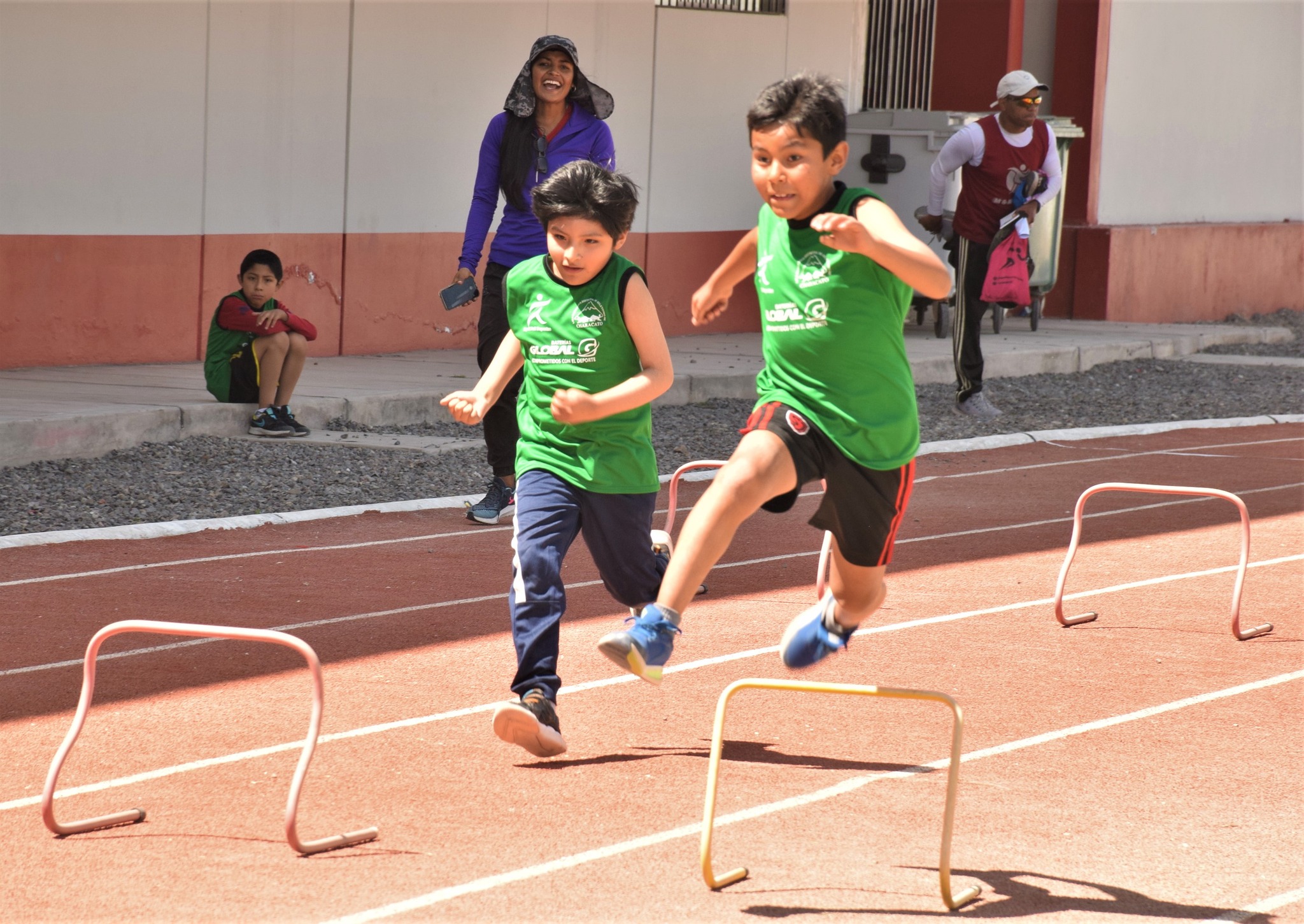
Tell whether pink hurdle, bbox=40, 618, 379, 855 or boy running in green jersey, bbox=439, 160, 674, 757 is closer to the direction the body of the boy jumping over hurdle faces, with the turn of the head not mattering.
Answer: the pink hurdle

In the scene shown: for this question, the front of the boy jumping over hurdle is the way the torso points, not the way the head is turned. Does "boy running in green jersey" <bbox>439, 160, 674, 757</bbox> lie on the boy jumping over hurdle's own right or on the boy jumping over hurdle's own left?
on the boy jumping over hurdle's own right

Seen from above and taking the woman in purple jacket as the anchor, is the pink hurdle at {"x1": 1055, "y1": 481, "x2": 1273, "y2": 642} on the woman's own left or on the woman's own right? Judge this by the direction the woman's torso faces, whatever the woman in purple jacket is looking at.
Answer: on the woman's own left

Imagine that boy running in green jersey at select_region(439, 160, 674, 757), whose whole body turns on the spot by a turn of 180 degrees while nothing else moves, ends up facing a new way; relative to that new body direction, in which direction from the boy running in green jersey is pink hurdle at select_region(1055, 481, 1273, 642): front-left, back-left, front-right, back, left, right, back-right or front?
front

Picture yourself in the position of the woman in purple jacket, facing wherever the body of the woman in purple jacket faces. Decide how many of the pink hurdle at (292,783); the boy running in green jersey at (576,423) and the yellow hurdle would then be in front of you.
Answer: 3

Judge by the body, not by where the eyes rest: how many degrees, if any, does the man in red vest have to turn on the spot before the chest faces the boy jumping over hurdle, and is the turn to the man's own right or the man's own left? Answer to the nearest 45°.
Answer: approximately 45° to the man's own right

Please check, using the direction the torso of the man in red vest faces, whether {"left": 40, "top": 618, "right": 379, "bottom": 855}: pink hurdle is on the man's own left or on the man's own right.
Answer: on the man's own right
